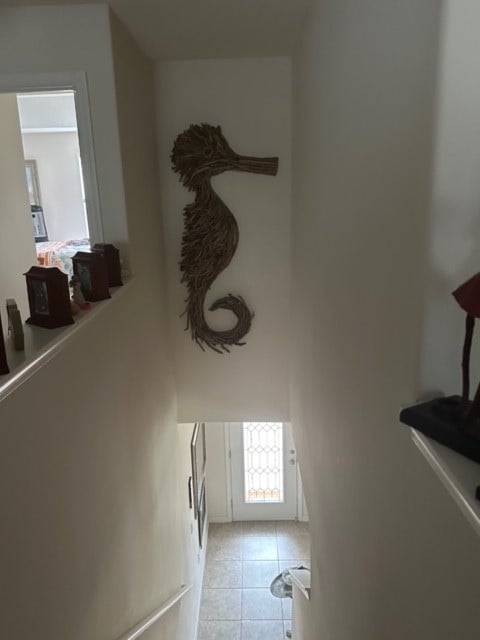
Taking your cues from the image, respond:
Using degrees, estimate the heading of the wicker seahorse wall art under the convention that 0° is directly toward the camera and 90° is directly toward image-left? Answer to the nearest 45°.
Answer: approximately 270°

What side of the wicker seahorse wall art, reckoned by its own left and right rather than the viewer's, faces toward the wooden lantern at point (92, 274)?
right

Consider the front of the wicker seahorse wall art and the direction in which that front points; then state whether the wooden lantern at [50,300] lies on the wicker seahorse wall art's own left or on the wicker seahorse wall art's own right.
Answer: on the wicker seahorse wall art's own right
